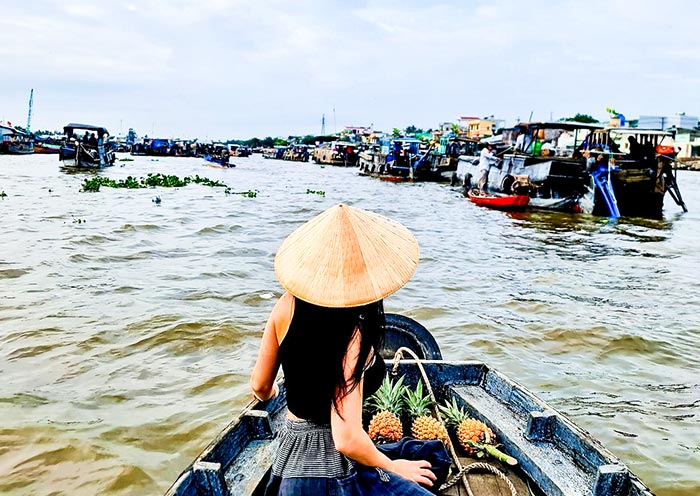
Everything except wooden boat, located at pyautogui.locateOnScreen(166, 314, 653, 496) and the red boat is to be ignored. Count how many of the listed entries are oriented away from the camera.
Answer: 1

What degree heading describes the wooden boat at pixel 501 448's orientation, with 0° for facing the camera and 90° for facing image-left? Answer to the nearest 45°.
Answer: approximately 180°

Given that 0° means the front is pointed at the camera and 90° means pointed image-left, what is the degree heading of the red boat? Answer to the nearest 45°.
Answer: approximately 90°

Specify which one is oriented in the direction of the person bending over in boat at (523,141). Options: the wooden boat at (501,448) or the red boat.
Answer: the wooden boat

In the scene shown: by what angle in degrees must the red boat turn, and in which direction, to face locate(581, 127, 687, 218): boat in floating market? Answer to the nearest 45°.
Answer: approximately 180°

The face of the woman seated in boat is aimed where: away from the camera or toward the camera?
away from the camera

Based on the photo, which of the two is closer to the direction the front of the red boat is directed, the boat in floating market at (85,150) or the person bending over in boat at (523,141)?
the boat in floating market

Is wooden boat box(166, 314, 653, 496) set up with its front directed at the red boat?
yes

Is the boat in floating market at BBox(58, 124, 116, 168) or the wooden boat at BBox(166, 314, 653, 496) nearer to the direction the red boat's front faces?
the boat in floating market

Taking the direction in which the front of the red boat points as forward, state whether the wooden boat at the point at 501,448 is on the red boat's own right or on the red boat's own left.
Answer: on the red boat's own left

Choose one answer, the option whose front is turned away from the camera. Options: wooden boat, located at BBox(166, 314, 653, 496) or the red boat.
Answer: the wooden boat
